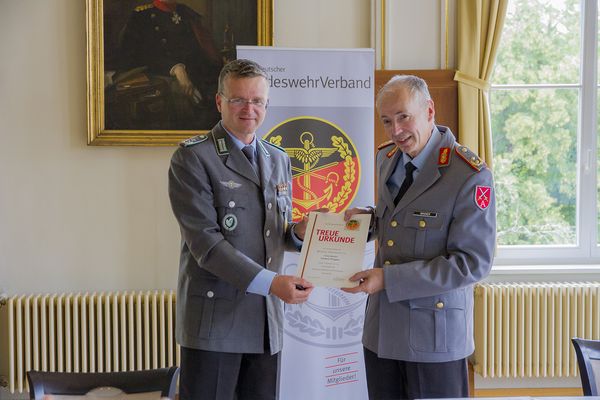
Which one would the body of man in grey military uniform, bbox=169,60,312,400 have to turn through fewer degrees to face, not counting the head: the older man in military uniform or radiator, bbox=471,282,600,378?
the older man in military uniform

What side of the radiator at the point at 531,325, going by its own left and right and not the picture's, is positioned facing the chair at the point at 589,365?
front

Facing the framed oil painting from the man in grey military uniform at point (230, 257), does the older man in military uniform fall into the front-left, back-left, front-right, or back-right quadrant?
back-right

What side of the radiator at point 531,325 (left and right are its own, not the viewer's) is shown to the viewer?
front

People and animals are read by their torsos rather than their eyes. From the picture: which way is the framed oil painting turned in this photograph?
toward the camera

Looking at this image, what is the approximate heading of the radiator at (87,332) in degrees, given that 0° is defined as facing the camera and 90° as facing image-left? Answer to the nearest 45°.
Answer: approximately 0°

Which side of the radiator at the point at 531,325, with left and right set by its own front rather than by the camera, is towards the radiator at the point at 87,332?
right

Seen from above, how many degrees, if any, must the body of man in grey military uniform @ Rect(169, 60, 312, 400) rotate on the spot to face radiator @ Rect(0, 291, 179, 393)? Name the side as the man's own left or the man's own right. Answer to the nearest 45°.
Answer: approximately 180°

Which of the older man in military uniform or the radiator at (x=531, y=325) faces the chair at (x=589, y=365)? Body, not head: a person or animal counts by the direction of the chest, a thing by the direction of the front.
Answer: the radiator

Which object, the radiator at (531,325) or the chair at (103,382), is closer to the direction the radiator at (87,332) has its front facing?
the chair

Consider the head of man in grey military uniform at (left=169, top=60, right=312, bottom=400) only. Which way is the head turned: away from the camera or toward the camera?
toward the camera

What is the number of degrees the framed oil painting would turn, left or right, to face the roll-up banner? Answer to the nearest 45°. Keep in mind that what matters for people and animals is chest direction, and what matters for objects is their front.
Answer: approximately 45° to its left

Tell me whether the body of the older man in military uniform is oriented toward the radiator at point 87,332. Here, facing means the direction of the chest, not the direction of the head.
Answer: no
